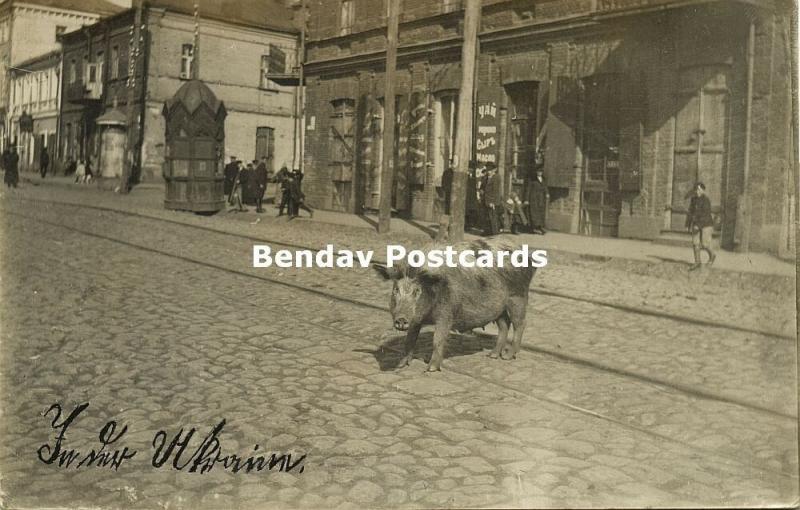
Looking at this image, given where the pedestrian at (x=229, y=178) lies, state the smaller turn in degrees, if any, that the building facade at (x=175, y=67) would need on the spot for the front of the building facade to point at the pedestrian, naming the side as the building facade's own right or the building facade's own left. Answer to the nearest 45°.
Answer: approximately 45° to the building facade's own left

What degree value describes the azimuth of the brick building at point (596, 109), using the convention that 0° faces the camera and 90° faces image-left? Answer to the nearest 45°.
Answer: approximately 45°

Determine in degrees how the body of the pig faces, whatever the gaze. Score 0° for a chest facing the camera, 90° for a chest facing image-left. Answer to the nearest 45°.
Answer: approximately 45°

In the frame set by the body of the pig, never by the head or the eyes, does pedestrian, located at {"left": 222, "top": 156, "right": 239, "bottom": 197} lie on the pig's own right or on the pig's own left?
on the pig's own right
